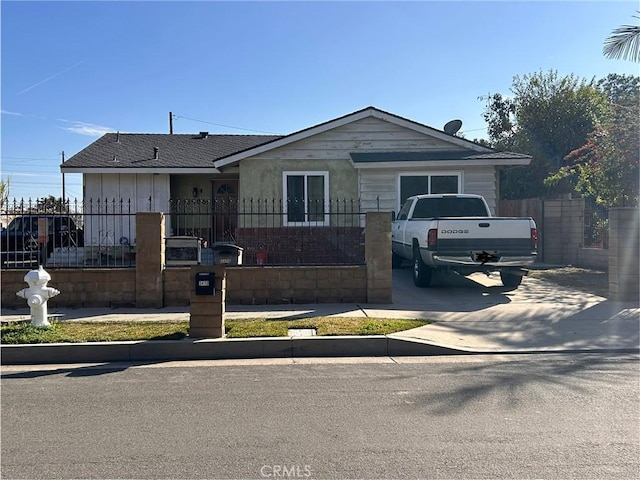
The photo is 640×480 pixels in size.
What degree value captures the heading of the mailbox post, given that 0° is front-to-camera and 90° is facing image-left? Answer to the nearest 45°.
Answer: approximately 0°

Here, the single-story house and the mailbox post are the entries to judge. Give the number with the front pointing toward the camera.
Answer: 2

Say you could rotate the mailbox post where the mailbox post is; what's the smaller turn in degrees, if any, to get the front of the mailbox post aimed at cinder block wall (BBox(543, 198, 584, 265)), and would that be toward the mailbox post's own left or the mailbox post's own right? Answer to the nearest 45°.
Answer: approximately 135° to the mailbox post's own left

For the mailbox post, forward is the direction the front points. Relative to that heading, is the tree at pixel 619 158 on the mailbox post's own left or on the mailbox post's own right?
on the mailbox post's own left

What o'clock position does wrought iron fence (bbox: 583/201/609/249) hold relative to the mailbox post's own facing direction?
The wrought iron fence is roughly at 8 o'clock from the mailbox post.

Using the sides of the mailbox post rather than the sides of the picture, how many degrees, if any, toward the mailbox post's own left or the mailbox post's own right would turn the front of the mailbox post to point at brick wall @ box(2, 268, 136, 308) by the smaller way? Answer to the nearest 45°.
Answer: approximately 135° to the mailbox post's own right

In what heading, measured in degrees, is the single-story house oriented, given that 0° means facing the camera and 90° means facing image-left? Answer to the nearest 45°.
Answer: approximately 0°

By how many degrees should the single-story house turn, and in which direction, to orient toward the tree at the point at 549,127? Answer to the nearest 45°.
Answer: approximately 135° to its left

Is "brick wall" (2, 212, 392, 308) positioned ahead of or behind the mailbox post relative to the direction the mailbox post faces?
behind

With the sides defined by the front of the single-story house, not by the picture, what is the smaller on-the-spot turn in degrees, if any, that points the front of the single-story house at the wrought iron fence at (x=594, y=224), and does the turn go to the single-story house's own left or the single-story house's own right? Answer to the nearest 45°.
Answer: approximately 90° to the single-story house's own left
